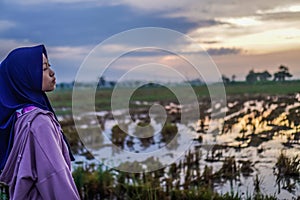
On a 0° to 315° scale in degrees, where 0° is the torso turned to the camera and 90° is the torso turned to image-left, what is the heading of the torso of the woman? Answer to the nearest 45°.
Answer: approximately 270°

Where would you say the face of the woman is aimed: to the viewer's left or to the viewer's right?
to the viewer's right

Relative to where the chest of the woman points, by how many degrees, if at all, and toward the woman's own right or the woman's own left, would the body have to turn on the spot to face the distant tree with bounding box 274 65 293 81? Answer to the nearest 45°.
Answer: approximately 45° to the woman's own left

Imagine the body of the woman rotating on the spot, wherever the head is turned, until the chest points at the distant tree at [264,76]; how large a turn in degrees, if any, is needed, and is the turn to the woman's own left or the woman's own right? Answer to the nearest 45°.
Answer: approximately 45° to the woman's own left
